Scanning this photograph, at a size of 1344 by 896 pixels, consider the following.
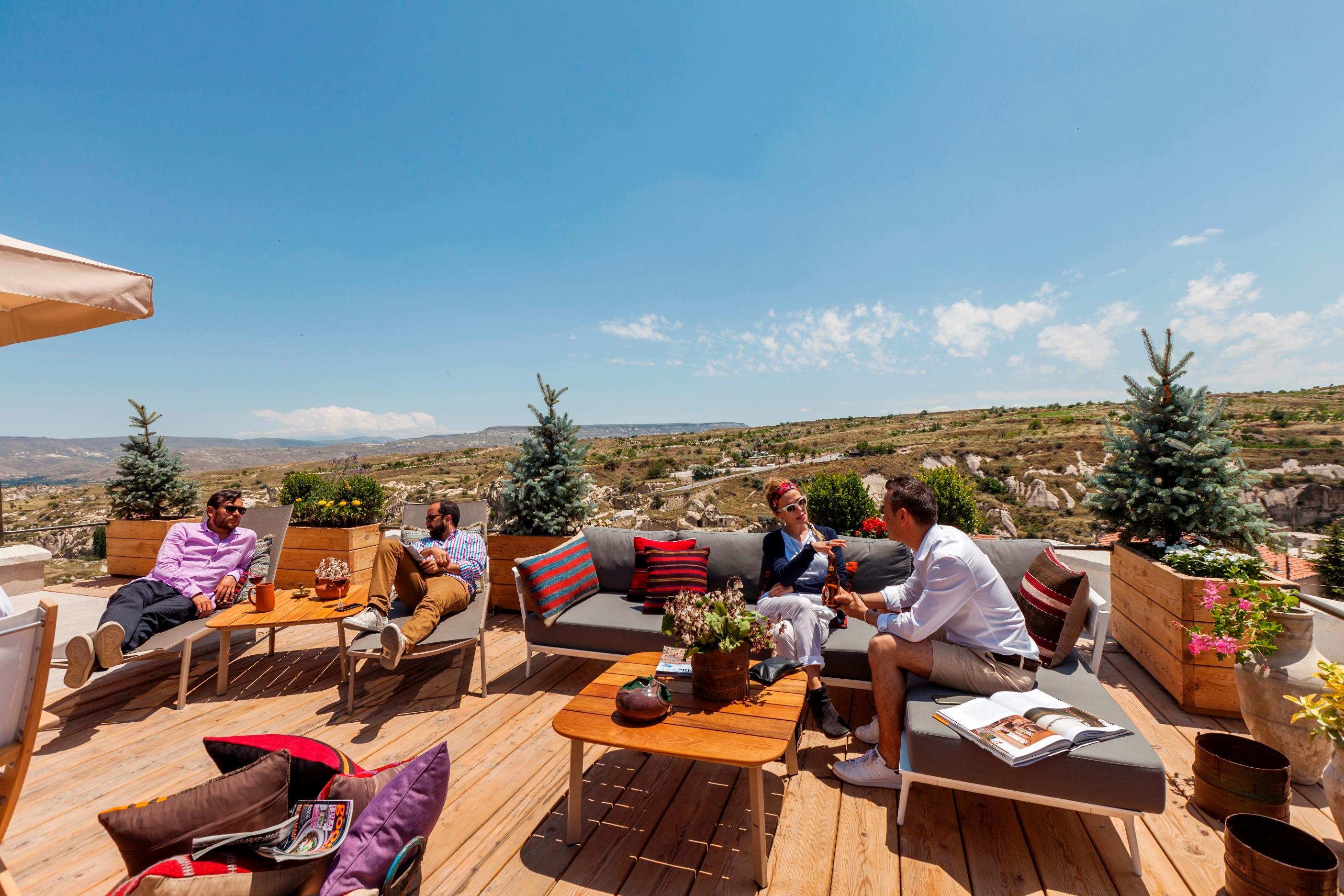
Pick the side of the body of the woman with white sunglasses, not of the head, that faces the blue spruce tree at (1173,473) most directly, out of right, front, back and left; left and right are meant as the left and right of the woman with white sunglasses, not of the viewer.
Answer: left

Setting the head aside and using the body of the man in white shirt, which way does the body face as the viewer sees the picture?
to the viewer's left

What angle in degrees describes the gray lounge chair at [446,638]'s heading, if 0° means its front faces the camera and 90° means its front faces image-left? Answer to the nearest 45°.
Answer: approximately 45°

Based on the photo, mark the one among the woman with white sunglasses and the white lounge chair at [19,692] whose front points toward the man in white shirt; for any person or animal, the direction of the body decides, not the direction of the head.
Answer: the woman with white sunglasses

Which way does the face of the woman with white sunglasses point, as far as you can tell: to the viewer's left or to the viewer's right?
to the viewer's right

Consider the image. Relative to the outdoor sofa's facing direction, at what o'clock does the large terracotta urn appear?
The large terracotta urn is roughly at 9 o'clock from the outdoor sofa.

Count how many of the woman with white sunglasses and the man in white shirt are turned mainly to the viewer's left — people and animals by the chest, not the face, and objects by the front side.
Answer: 1

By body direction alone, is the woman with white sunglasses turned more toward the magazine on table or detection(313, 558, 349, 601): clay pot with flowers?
the magazine on table

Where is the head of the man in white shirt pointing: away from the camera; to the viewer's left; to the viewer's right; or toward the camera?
to the viewer's left

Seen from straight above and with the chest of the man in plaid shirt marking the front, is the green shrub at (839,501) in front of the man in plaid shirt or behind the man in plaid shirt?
behind
